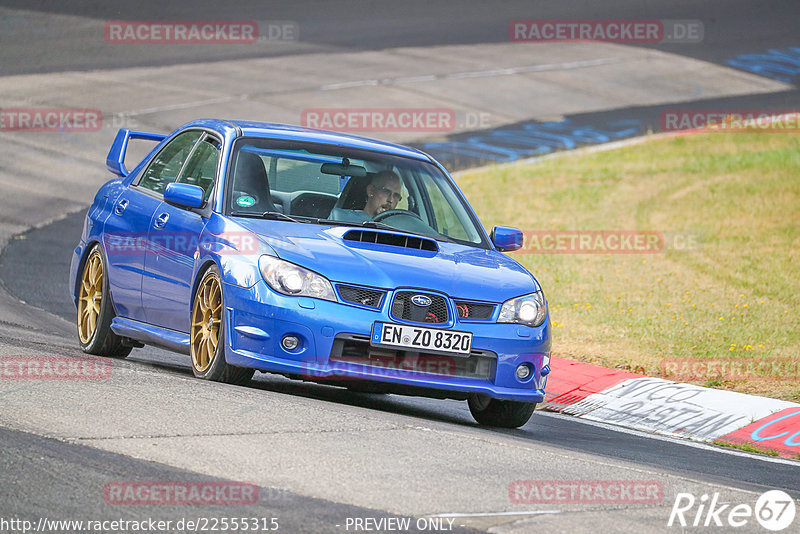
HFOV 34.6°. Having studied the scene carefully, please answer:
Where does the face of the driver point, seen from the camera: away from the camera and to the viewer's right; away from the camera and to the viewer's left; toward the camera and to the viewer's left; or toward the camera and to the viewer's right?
toward the camera and to the viewer's right

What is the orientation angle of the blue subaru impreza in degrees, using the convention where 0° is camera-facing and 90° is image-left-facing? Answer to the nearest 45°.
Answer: approximately 315°
